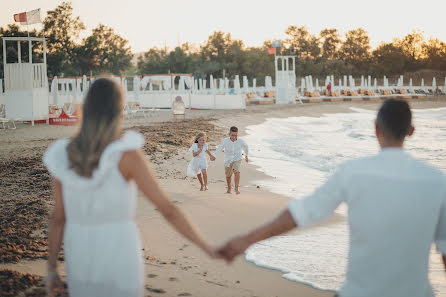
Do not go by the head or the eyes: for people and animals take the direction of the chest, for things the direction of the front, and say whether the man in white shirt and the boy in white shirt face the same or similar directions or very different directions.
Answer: very different directions

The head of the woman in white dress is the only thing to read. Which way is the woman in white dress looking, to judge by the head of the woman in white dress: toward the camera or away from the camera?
away from the camera

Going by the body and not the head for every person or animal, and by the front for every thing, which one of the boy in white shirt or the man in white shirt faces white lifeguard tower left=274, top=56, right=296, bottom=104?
the man in white shirt

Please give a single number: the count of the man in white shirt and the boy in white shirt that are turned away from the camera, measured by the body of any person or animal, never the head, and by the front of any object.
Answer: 1

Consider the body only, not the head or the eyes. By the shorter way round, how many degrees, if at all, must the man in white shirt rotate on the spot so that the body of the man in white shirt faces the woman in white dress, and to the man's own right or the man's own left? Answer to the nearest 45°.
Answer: approximately 90° to the man's own left

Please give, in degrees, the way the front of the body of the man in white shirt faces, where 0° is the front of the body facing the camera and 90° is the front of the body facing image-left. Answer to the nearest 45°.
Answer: approximately 180°

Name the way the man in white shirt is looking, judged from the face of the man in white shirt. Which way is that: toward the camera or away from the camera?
away from the camera

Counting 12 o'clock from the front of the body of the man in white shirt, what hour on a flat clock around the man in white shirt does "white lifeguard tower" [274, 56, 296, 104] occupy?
The white lifeguard tower is roughly at 12 o'clock from the man in white shirt.

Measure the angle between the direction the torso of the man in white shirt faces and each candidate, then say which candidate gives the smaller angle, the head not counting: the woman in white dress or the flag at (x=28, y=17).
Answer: the flag
